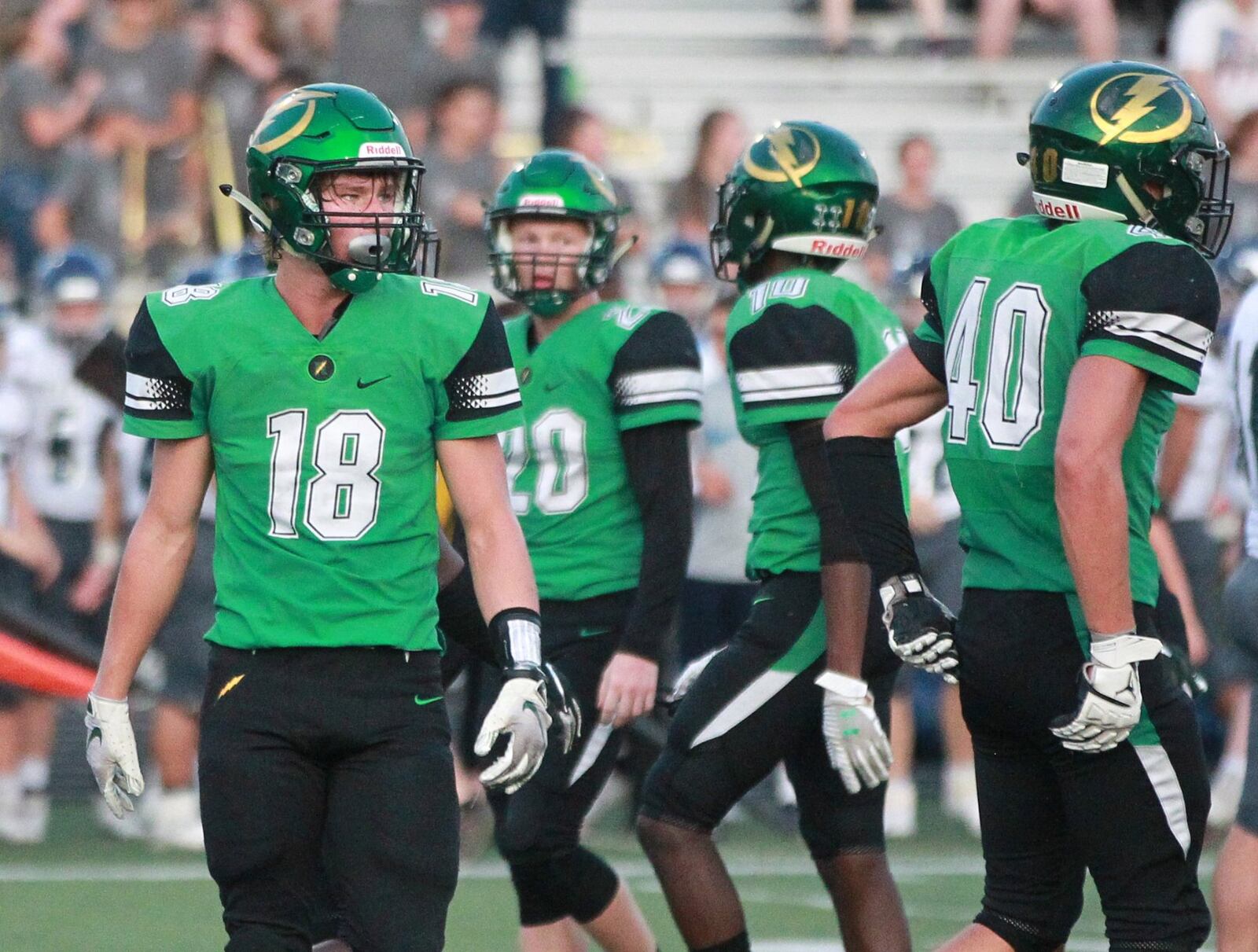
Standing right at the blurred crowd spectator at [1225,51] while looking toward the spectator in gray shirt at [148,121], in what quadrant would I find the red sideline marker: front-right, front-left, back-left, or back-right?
front-left

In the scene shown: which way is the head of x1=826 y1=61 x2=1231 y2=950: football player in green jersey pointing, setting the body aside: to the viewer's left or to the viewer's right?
to the viewer's right

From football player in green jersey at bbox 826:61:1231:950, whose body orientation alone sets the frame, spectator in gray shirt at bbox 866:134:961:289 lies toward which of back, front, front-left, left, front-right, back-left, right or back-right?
front-left

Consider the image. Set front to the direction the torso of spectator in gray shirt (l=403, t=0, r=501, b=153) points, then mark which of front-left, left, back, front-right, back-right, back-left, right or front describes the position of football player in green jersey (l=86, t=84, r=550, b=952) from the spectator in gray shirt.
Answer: front

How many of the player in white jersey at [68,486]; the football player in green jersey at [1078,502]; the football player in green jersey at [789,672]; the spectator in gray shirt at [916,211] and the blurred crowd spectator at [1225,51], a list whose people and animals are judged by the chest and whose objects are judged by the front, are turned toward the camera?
3

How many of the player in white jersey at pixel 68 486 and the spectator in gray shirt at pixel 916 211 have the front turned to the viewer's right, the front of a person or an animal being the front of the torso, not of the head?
0

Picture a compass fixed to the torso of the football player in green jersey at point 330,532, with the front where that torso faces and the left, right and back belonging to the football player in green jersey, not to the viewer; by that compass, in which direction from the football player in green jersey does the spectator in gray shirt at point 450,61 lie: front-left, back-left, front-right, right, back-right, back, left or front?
back

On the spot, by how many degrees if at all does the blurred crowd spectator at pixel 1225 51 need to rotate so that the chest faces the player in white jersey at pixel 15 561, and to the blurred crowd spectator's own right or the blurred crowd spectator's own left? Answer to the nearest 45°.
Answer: approximately 45° to the blurred crowd spectator's own right

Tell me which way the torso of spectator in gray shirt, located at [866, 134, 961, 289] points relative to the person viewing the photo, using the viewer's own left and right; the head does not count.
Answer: facing the viewer

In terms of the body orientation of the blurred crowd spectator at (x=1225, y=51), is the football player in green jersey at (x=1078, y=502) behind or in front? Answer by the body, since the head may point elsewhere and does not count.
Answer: in front

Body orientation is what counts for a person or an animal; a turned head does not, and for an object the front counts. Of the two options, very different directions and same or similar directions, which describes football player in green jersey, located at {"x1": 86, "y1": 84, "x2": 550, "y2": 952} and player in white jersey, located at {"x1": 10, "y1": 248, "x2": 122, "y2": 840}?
same or similar directions

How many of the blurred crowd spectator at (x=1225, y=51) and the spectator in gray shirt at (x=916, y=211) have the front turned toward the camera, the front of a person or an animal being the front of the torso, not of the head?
2

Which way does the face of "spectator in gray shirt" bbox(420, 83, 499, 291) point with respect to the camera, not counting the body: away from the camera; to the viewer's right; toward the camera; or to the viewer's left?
toward the camera
